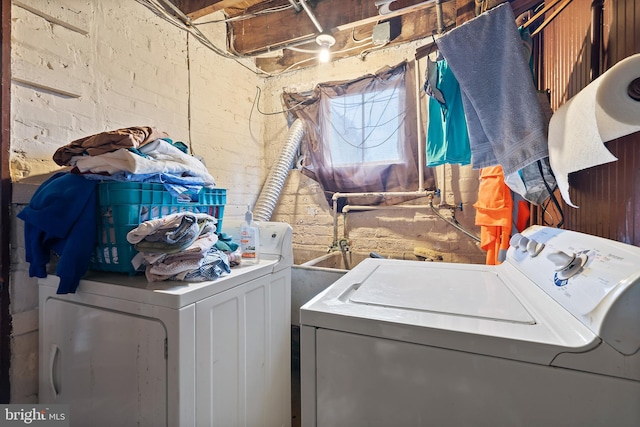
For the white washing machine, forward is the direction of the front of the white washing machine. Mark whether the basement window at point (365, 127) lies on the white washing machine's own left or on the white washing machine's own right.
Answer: on the white washing machine's own right

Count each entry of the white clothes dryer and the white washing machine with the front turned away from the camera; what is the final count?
0

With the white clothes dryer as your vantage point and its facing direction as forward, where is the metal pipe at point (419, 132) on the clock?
The metal pipe is roughly at 7 o'clock from the white clothes dryer.

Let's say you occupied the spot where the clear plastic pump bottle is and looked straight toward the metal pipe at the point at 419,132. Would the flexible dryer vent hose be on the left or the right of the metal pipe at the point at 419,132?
left

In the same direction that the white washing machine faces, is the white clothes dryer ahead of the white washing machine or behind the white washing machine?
ahead

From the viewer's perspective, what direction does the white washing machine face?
to the viewer's left
